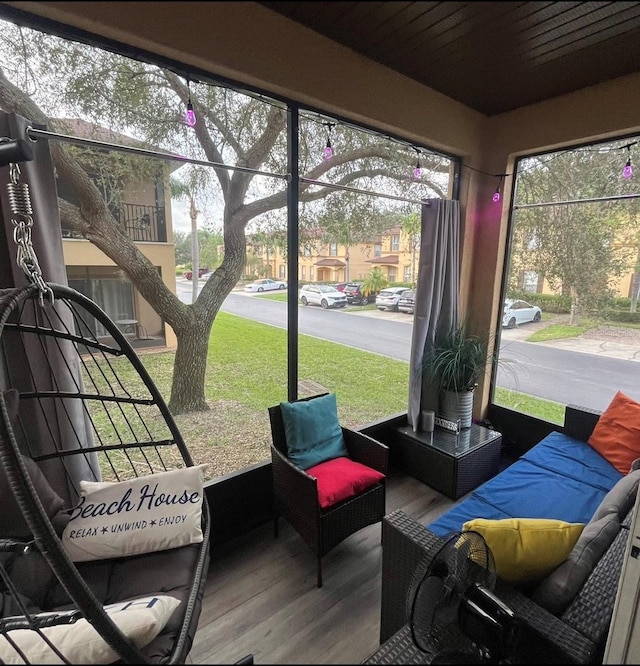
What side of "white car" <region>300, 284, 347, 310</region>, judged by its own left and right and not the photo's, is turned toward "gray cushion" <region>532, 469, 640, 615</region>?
front

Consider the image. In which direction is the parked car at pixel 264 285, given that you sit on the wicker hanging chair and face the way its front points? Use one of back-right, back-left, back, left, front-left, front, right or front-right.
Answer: left

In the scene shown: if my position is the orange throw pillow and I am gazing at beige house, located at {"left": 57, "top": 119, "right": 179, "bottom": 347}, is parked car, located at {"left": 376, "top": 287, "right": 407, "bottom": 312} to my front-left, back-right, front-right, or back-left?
front-right

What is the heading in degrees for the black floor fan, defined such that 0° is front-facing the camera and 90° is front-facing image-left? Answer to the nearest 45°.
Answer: approximately 135°

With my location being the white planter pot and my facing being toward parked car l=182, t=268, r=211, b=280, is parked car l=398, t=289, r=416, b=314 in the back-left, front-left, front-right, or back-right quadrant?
front-right

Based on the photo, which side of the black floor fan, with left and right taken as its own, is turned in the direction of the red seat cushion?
front

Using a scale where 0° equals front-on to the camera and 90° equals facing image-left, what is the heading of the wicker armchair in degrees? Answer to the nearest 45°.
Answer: approximately 315°
